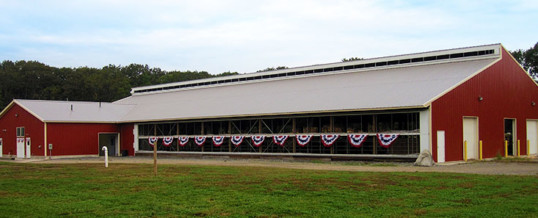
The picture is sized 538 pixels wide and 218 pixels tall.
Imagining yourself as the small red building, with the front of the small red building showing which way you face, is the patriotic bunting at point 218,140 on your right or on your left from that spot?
on your left

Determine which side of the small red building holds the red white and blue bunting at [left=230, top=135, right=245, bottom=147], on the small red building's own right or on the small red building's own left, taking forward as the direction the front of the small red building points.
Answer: on the small red building's own left

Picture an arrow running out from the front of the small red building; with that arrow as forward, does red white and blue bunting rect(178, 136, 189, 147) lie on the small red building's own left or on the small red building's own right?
on the small red building's own left

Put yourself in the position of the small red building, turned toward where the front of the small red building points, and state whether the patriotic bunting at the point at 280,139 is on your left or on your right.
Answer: on your left

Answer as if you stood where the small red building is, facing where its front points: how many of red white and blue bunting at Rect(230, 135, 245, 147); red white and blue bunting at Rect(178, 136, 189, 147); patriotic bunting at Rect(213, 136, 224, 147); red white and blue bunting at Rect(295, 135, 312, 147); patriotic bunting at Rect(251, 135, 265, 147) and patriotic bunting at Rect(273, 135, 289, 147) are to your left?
6

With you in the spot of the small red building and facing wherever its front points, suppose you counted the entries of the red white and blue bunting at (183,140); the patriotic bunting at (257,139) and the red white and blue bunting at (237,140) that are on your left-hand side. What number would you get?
3

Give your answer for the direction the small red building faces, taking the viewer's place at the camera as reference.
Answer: facing the viewer and to the left of the viewer
